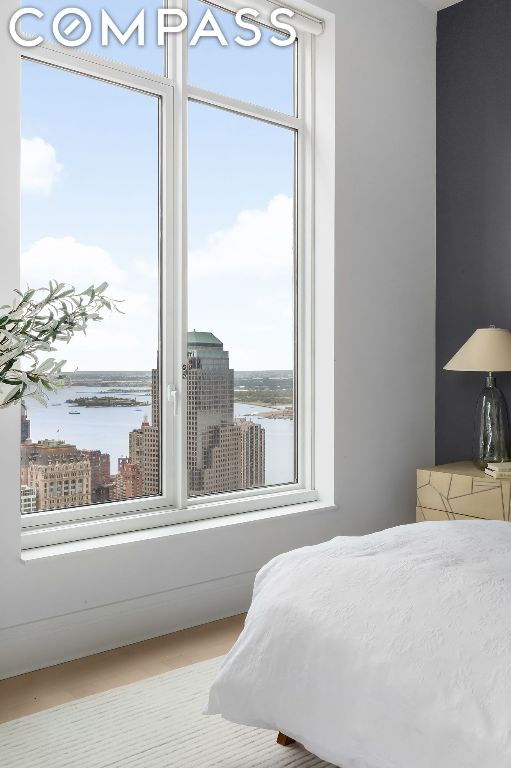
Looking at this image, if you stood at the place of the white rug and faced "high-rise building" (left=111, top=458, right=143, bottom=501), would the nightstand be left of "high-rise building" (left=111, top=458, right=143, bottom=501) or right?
right

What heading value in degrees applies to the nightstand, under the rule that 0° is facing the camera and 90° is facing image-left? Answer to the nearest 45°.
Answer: approximately 45°

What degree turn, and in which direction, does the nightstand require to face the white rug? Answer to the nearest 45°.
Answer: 0° — it already faces it
